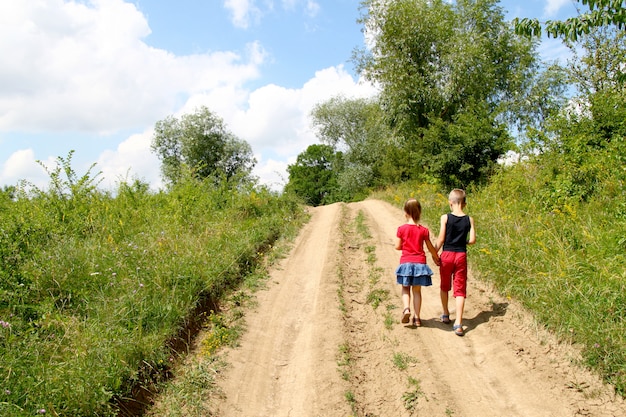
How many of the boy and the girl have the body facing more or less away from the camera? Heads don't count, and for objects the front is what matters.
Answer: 2

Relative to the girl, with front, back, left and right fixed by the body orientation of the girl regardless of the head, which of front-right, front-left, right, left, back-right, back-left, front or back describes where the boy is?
right

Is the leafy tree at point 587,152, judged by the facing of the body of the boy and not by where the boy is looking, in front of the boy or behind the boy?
in front

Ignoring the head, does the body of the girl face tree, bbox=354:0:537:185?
yes

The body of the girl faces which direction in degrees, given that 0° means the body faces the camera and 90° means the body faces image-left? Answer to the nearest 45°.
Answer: approximately 180°

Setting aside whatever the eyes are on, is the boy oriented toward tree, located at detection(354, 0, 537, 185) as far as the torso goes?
yes

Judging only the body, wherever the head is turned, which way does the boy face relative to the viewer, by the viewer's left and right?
facing away from the viewer

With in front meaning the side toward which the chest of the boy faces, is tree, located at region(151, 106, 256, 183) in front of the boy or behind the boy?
in front

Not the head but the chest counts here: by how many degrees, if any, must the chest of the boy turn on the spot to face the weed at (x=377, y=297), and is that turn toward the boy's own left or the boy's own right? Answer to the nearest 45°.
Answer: approximately 45° to the boy's own left

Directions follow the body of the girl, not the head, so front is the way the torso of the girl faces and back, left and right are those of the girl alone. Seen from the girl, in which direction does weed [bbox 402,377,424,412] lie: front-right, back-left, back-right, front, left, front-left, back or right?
back
